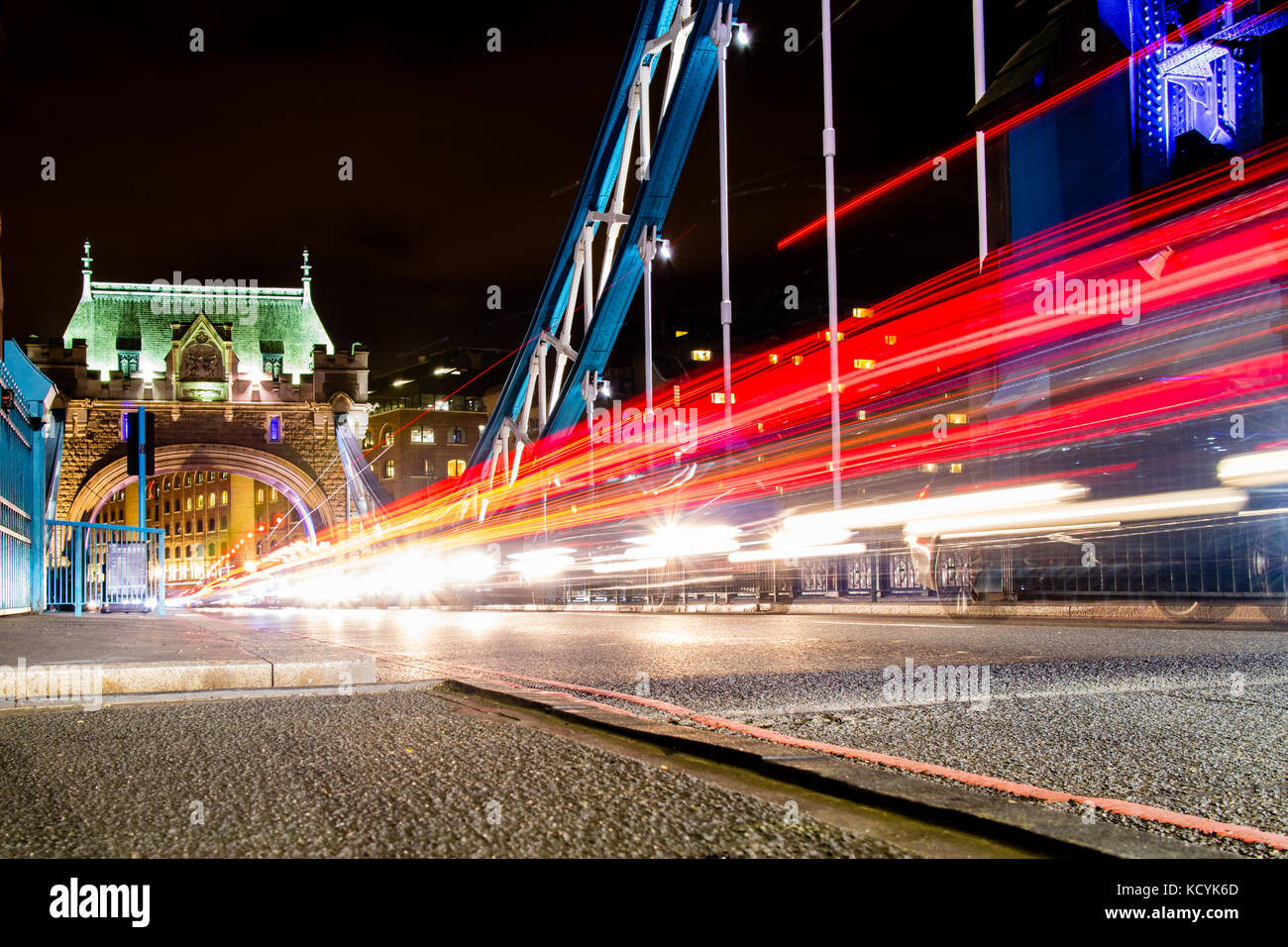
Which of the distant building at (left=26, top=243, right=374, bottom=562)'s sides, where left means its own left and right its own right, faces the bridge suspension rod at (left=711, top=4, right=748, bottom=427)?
front

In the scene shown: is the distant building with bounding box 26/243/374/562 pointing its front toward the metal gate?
yes

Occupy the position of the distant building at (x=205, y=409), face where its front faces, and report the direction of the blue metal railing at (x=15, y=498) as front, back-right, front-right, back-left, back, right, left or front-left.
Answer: front

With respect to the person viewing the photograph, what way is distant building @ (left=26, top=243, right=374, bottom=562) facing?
facing the viewer
